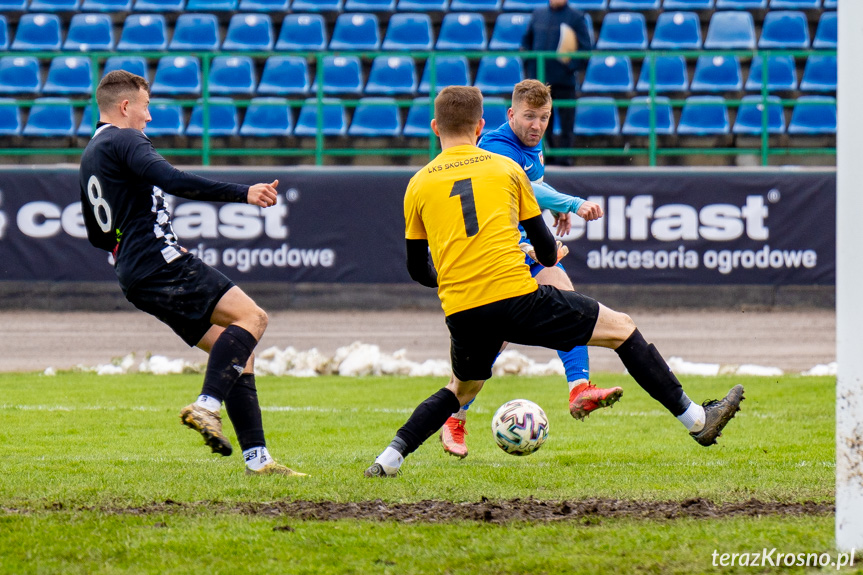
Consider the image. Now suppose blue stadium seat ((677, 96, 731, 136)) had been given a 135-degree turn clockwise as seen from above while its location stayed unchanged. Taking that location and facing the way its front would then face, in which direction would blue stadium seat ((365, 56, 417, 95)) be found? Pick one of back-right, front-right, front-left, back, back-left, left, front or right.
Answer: front-left

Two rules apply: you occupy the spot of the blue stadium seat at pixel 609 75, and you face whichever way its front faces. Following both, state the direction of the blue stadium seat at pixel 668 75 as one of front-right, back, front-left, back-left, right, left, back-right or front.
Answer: left

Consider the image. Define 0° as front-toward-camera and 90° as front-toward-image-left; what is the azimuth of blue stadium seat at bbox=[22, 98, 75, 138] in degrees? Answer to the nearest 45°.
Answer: approximately 0°

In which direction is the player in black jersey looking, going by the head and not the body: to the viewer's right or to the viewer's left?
to the viewer's right

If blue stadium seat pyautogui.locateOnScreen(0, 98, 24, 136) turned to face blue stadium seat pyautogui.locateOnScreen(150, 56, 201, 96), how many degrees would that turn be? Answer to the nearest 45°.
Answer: approximately 90° to its left

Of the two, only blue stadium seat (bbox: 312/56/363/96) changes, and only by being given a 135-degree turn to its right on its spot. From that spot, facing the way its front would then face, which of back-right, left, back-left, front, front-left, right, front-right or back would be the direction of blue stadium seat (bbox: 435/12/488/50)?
back-right

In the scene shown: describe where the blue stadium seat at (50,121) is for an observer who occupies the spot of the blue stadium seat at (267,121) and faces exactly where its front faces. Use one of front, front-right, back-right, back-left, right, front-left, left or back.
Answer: right

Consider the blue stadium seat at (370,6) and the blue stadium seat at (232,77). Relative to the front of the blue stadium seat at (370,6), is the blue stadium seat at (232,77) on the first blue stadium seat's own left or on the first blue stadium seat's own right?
on the first blue stadium seat's own right
